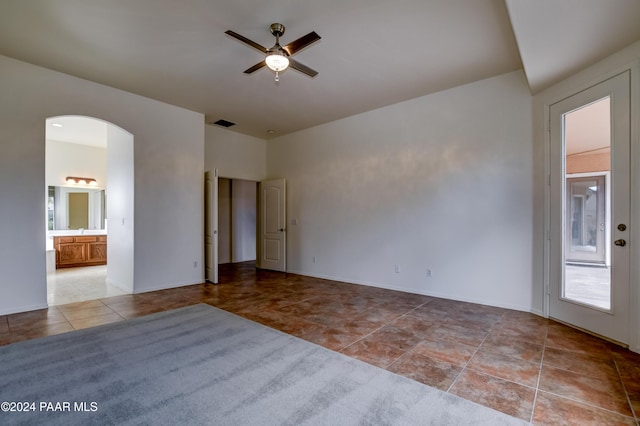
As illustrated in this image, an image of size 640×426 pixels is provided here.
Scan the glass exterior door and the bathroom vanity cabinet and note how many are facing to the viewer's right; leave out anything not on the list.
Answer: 0

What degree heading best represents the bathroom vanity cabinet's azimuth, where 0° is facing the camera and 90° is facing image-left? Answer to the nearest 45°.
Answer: approximately 0°

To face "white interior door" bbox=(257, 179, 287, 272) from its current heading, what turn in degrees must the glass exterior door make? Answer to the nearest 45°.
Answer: approximately 45° to its right

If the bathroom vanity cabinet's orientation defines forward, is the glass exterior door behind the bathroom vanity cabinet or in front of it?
in front

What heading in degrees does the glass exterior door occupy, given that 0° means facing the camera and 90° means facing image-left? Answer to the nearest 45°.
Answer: approximately 45°

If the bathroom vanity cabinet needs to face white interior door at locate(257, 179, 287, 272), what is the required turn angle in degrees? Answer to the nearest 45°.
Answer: approximately 45° to its left

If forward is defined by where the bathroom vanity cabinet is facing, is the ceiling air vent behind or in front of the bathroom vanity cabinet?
in front

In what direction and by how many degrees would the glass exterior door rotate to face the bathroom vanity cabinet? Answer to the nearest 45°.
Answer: approximately 45° to its right

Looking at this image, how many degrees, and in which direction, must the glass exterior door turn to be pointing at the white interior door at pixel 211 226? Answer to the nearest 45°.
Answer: approximately 45° to its right

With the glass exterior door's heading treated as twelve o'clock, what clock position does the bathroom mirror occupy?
The bathroom mirror is roughly at 1 o'clock from the glass exterior door.
